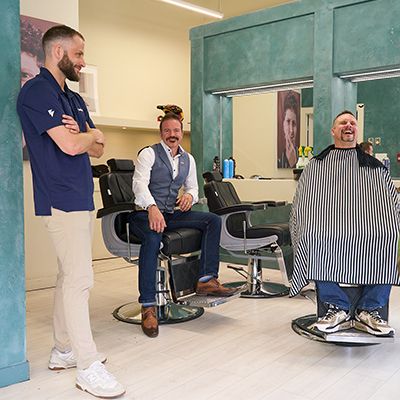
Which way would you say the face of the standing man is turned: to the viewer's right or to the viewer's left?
to the viewer's right

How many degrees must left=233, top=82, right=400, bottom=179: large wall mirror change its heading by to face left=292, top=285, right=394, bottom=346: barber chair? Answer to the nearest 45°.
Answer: approximately 45° to its left

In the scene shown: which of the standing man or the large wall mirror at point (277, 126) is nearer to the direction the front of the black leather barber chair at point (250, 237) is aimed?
the large wall mirror

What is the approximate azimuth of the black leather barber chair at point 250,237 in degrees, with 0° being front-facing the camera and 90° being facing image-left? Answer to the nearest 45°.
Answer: approximately 270°

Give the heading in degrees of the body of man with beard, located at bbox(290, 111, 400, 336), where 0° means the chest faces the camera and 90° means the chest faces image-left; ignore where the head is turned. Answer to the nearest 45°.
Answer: approximately 0°

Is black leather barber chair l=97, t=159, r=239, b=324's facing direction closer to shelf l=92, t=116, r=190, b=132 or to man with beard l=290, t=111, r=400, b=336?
the man with beard

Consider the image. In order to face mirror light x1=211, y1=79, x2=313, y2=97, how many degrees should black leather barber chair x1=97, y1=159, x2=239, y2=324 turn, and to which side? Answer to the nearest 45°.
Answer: approximately 90° to its left

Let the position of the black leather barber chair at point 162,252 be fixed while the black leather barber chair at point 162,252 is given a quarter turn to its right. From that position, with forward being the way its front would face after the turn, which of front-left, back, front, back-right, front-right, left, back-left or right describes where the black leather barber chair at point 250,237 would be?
back

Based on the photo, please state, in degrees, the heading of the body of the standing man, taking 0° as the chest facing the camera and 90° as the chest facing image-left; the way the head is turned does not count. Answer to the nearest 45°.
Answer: approximately 270°

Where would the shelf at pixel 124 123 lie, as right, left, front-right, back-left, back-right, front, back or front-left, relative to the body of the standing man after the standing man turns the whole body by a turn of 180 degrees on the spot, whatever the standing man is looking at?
right
